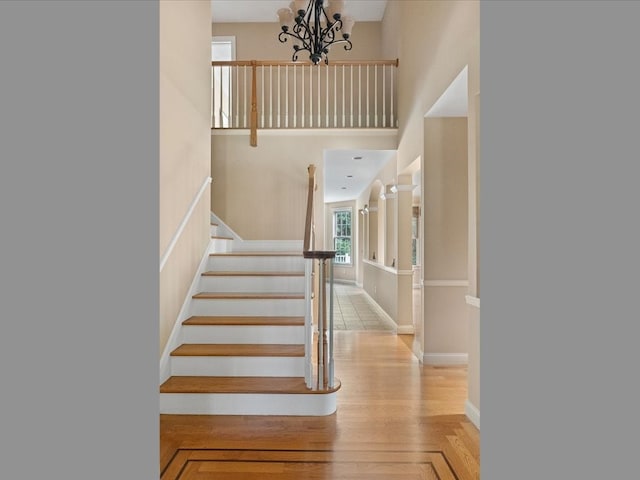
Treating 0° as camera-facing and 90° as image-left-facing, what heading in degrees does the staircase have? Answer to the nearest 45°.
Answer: approximately 0°

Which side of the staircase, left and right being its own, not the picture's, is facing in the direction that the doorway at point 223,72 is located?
back

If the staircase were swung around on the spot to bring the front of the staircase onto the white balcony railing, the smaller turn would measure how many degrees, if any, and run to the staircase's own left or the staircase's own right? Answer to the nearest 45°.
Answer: approximately 180°

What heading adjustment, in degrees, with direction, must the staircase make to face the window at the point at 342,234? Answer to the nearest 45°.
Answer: approximately 180°
